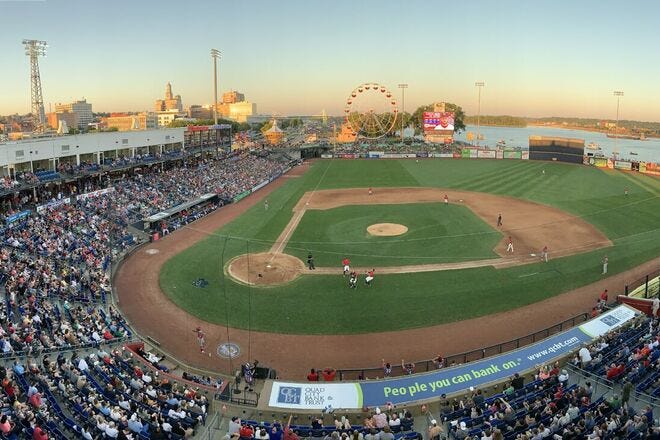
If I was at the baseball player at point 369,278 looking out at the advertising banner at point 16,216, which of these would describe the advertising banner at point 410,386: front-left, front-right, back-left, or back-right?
back-left

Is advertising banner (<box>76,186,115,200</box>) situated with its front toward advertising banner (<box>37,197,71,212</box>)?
no

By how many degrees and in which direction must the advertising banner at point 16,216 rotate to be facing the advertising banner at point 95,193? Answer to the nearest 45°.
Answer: approximately 90° to its left

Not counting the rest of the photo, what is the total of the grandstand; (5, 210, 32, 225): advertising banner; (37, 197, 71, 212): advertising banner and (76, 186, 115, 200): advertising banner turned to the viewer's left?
0

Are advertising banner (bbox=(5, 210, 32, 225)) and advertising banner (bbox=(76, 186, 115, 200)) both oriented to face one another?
no

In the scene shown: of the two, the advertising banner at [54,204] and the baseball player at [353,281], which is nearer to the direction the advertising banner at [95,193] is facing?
the baseball player

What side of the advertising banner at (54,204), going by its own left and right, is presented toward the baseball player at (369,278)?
front

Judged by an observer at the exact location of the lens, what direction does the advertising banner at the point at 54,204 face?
facing the viewer and to the right of the viewer

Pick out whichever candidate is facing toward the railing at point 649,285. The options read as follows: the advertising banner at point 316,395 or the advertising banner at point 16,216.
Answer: the advertising banner at point 16,216

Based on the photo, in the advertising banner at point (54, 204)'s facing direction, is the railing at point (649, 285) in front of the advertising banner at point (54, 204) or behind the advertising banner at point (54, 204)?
in front
